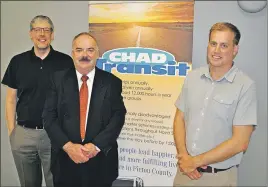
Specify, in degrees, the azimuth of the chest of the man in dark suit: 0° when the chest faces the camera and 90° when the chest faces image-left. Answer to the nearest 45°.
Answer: approximately 0°

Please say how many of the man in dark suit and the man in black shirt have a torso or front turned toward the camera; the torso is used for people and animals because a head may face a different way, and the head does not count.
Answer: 2
